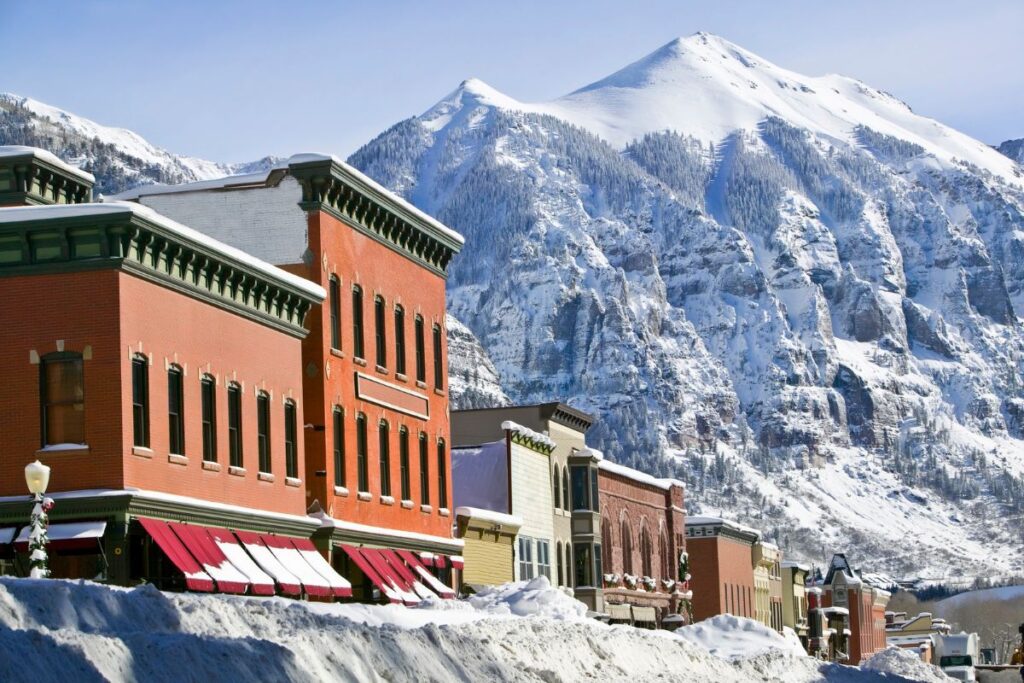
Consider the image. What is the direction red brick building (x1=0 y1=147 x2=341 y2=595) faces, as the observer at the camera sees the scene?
facing the viewer and to the right of the viewer

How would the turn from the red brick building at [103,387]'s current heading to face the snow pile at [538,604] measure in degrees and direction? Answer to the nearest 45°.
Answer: approximately 90° to its left

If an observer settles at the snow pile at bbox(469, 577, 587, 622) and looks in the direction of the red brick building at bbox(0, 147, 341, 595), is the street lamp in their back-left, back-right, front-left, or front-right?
front-left

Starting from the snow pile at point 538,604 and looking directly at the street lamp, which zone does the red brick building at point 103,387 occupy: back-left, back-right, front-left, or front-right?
front-right

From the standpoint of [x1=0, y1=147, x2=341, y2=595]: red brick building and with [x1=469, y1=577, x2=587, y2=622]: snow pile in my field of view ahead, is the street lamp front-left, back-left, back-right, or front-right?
back-right

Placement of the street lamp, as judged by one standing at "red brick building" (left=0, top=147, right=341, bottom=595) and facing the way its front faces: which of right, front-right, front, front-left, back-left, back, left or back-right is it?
front-right
